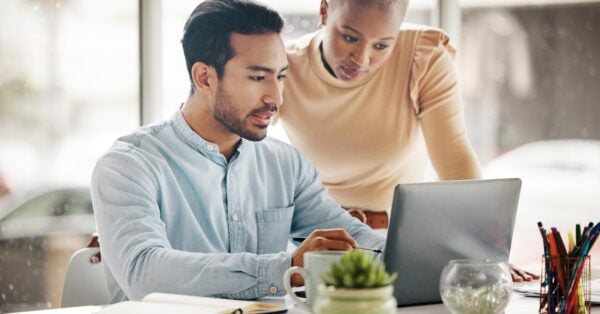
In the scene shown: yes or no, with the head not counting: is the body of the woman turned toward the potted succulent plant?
yes

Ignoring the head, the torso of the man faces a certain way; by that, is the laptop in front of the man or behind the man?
in front

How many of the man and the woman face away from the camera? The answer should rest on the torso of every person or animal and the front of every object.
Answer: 0

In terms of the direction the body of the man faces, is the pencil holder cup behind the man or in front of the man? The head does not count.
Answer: in front

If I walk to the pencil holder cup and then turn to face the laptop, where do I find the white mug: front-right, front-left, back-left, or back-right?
front-left

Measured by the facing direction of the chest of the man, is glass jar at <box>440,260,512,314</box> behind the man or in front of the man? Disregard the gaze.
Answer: in front

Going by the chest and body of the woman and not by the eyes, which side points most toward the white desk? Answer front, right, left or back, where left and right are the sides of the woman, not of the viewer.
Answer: front

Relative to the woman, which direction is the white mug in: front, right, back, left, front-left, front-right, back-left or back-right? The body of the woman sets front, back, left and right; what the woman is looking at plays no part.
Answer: front

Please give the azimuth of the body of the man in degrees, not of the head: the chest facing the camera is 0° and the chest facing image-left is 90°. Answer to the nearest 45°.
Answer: approximately 315°

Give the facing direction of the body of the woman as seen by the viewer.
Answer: toward the camera

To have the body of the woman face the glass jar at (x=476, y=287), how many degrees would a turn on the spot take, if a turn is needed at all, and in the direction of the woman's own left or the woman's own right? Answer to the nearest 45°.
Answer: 0° — they already face it

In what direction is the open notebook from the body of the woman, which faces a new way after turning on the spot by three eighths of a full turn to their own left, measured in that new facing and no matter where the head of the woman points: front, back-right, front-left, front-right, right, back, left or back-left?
back-right
